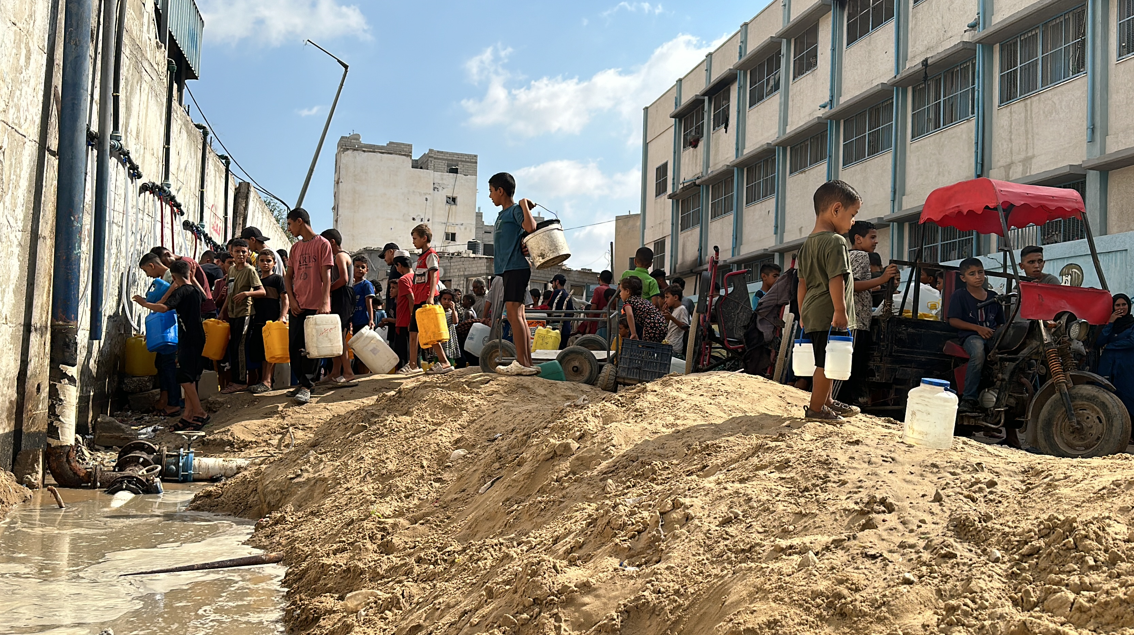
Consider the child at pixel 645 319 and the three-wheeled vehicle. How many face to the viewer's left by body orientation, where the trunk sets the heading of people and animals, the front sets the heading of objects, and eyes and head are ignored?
1

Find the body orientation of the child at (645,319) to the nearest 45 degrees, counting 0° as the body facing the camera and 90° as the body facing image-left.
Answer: approximately 90°

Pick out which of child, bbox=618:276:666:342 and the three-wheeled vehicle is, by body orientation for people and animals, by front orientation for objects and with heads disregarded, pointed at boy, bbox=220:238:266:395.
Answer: the child

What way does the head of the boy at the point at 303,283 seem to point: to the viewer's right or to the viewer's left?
to the viewer's left

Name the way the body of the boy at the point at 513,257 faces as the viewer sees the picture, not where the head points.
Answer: to the viewer's left
